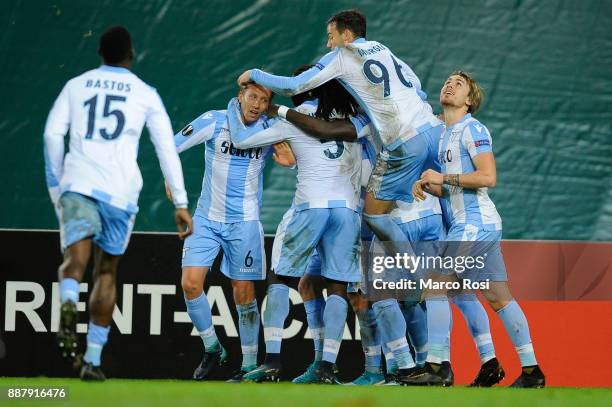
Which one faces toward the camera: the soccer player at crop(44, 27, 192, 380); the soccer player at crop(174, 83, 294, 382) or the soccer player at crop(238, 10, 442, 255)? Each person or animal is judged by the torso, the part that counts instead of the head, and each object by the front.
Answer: the soccer player at crop(174, 83, 294, 382)

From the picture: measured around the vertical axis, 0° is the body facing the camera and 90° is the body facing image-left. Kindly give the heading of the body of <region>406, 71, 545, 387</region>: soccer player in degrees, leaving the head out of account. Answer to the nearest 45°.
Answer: approximately 45°

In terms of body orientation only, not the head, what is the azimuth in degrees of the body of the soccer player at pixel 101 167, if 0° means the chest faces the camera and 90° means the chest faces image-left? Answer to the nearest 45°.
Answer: approximately 180°

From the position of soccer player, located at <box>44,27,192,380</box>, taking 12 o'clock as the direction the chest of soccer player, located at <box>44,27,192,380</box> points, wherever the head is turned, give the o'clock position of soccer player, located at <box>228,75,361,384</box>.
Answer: soccer player, located at <box>228,75,361,384</box> is roughly at 2 o'clock from soccer player, located at <box>44,27,192,380</box>.

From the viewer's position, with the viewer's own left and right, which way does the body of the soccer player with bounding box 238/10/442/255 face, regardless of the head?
facing away from the viewer and to the left of the viewer

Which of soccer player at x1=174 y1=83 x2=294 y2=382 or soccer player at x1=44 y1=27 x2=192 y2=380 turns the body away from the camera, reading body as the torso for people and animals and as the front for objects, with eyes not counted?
soccer player at x1=44 y1=27 x2=192 y2=380

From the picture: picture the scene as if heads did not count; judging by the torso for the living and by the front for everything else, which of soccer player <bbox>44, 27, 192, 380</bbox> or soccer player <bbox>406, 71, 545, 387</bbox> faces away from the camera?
soccer player <bbox>44, 27, 192, 380</bbox>

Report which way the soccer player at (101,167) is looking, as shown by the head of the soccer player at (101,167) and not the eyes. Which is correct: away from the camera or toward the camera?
away from the camera

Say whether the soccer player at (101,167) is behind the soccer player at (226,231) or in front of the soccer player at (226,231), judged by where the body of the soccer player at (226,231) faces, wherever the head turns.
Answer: in front

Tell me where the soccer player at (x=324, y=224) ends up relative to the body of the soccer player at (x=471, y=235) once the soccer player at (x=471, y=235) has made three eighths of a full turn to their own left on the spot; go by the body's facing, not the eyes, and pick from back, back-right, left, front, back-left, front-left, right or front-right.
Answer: back

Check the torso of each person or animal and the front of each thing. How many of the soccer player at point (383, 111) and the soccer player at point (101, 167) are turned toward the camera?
0

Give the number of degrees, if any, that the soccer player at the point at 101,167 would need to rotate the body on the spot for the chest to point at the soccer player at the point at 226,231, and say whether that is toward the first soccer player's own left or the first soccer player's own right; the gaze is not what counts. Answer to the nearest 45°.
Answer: approximately 45° to the first soccer player's own right
